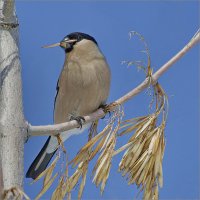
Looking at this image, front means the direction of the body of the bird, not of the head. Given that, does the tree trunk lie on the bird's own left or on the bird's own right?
on the bird's own right

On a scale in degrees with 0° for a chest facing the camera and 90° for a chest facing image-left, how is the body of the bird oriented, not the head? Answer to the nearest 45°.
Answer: approximately 315°
